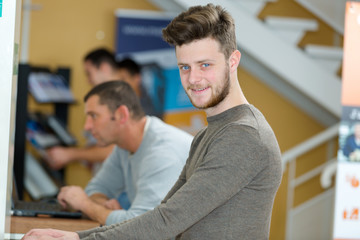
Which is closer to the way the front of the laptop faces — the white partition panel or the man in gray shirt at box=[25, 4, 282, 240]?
the man in gray shirt

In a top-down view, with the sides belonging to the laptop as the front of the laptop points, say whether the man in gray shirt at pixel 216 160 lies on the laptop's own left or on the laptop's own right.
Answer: on the laptop's own right

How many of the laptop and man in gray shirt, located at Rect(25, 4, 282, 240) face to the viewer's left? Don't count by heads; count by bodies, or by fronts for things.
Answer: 1

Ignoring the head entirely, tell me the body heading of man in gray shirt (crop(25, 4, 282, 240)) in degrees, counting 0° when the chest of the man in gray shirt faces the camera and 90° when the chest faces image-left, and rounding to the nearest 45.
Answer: approximately 90°

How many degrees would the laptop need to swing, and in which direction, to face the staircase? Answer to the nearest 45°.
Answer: approximately 45° to its left

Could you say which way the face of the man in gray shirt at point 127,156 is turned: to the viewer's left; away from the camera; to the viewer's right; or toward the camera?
to the viewer's left

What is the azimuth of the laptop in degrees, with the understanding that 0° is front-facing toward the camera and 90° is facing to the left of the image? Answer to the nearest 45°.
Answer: approximately 270°

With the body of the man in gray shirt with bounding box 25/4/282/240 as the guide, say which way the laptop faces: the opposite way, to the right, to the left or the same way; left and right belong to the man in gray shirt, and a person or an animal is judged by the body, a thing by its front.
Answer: the opposite way

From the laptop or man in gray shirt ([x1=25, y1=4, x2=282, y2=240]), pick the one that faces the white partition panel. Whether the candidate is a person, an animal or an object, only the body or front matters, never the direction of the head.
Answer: the man in gray shirt

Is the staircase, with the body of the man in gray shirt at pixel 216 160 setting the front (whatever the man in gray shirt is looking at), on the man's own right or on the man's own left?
on the man's own right

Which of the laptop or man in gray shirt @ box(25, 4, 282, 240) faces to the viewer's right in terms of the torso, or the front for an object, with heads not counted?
the laptop
